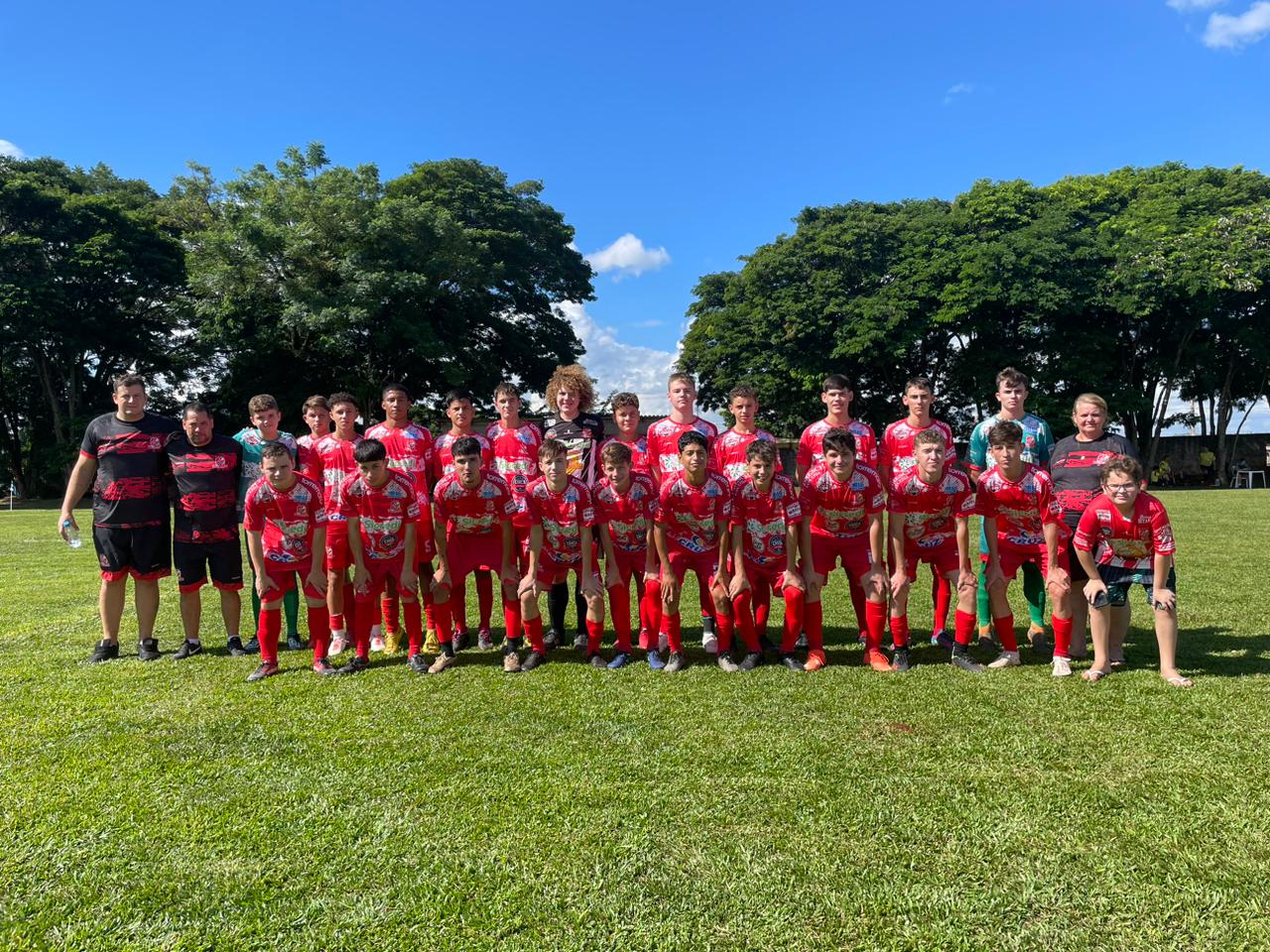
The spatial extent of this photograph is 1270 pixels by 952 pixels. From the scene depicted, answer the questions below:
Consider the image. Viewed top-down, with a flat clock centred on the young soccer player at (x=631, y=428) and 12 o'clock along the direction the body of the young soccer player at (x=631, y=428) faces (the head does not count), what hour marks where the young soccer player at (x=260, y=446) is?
the young soccer player at (x=260, y=446) is roughly at 3 o'clock from the young soccer player at (x=631, y=428).

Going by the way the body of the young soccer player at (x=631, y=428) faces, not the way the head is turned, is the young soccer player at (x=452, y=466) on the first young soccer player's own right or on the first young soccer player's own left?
on the first young soccer player's own right

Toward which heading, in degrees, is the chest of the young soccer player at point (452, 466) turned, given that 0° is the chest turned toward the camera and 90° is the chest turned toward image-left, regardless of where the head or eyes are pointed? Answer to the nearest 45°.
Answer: approximately 0°

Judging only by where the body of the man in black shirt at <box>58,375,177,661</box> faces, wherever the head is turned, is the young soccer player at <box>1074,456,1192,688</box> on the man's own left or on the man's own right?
on the man's own left

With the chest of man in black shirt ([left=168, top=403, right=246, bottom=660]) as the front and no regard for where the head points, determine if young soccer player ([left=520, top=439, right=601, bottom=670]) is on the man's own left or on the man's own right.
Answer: on the man's own left

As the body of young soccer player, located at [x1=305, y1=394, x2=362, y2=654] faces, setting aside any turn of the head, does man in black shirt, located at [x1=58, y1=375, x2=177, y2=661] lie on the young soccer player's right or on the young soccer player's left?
on the young soccer player's right

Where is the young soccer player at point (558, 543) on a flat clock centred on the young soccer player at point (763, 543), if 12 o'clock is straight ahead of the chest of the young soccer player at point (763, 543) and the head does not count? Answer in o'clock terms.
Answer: the young soccer player at point (558, 543) is roughly at 3 o'clock from the young soccer player at point (763, 543).
